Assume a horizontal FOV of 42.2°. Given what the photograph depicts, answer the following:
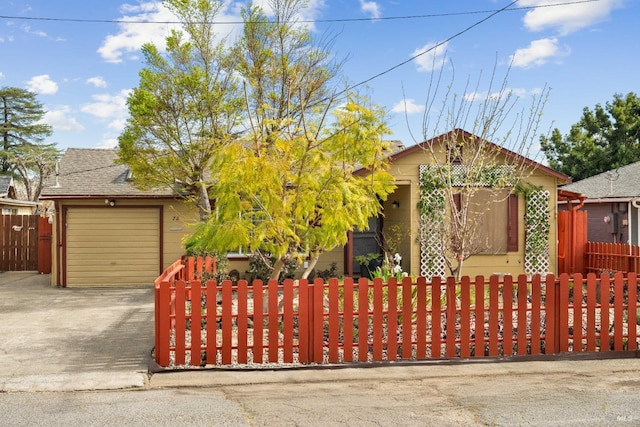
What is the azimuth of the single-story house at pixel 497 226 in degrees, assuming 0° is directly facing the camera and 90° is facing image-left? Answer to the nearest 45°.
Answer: approximately 0°

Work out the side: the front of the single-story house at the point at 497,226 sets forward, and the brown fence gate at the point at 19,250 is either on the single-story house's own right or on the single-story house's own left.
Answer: on the single-story house's own right

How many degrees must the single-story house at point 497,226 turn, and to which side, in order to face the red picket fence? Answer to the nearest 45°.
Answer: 0° — it already faces it

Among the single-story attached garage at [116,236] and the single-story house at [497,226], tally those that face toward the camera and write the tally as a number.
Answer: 2

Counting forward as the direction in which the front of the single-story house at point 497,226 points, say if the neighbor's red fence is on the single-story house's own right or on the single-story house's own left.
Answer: on the single-story house's own left

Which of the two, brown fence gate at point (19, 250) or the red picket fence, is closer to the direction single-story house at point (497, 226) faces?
the red picket fence

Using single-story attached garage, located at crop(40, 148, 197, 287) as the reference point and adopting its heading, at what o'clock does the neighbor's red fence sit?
The neighbor's red fence is roughly at 10 o'clock from the single-story attached garage.

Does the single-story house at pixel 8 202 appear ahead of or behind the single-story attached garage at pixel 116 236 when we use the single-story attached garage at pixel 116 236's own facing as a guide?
behind

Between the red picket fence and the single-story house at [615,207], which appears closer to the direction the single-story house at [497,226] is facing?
the red picket fence
